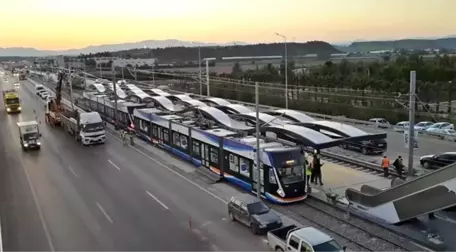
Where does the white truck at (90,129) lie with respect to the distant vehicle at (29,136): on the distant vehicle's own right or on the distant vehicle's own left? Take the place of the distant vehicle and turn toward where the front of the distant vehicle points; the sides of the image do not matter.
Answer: on the distant vehicle's own left

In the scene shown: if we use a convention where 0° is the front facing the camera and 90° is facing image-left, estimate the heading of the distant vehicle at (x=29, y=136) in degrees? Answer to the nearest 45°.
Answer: approximately 0°

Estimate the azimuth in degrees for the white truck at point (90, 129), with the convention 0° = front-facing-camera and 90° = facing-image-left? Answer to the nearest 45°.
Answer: approximately 315°
